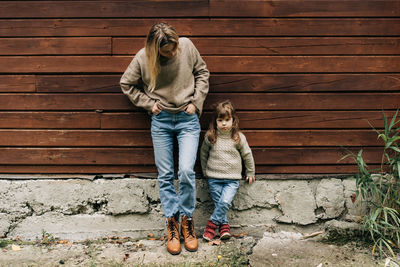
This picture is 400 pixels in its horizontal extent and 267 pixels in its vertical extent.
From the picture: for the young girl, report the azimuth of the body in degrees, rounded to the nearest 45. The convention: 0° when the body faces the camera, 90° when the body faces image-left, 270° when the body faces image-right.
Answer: approximately 0°

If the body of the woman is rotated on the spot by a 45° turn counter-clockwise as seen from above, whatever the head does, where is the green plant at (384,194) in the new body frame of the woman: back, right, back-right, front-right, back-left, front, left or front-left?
front-left

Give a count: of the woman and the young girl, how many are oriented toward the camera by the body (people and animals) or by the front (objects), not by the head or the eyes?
2

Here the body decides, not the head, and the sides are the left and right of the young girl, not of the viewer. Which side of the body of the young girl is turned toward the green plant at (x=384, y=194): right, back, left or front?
left

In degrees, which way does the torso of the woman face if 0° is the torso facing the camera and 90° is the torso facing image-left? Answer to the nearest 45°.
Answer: approximately 0°
